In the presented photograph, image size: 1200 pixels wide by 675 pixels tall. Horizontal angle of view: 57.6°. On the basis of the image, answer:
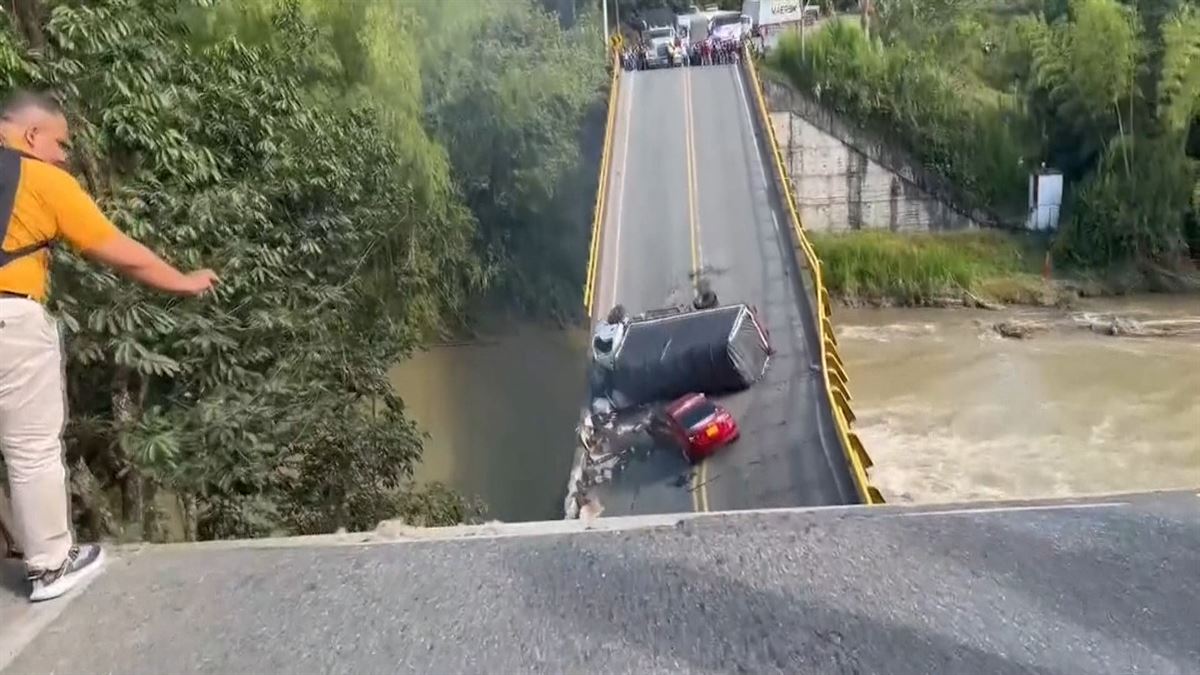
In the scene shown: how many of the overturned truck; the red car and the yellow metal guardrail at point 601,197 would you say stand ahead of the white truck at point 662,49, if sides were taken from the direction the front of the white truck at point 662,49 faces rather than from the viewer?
3

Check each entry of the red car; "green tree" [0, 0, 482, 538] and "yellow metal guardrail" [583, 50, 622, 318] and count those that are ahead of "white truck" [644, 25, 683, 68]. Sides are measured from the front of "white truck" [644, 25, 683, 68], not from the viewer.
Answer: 3

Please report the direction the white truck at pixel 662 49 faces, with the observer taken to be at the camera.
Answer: facing the viewer

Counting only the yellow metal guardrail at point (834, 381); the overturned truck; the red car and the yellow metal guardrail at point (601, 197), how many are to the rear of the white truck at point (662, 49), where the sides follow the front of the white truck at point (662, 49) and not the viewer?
0

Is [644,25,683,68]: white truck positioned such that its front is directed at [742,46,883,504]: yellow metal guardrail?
yes

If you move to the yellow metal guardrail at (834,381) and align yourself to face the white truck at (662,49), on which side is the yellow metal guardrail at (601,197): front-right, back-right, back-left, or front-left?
front-left

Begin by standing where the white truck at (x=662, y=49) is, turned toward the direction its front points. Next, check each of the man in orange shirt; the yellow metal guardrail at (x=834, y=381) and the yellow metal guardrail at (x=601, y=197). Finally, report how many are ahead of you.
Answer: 3

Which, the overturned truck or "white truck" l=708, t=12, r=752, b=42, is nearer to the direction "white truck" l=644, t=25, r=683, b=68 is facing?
the overturned truck

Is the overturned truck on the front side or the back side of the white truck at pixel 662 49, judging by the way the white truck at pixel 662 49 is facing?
on the front side

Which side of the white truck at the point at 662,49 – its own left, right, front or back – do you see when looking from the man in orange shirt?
front

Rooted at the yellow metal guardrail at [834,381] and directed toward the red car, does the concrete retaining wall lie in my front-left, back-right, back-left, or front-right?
back-right

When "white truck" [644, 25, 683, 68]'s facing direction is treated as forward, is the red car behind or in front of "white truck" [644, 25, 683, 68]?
in front

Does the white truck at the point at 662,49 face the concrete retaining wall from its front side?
no

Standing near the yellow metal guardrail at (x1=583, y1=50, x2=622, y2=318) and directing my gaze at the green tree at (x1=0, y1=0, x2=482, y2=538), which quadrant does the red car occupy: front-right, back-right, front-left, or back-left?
front-left
